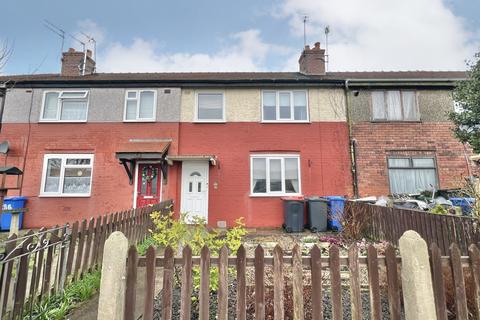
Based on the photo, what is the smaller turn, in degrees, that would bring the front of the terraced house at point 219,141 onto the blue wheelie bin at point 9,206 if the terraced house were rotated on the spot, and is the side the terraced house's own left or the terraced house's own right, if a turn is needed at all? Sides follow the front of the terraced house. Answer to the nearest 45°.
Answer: approximately 90° to the terraced house's own right

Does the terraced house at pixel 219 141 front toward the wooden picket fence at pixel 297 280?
yes

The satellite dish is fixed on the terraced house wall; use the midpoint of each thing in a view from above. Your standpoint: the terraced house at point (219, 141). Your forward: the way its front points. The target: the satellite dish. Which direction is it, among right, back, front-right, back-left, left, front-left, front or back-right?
right

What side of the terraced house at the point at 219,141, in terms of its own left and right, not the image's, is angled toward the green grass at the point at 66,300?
front

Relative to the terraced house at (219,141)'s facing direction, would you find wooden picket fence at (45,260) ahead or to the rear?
ahead

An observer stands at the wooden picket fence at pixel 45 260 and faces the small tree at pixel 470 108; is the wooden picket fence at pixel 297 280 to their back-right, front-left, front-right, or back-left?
front-right

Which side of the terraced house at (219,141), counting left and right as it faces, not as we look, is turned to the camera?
front

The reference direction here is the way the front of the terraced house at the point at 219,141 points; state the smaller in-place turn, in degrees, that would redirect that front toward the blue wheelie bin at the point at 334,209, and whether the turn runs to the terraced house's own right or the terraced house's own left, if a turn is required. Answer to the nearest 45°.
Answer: approximately 90° to the terraced house's own left

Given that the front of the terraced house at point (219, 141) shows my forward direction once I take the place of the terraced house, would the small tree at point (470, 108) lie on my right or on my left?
on my left

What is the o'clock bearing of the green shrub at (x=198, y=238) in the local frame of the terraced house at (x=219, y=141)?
The green shrub is roughly at 12 o'clock from the terraced house.

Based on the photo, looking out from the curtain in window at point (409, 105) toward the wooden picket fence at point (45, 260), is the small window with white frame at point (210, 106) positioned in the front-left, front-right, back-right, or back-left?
front-right

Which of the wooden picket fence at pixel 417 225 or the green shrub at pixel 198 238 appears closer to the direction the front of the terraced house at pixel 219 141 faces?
the green shrub
